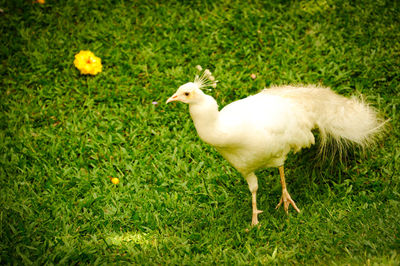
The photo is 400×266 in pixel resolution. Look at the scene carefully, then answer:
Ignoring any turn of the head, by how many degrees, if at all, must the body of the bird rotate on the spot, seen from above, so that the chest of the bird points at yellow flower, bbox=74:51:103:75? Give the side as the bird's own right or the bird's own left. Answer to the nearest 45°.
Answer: approximately 45° to the bird's own right

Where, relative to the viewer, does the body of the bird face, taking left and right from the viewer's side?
facing to the left of the viewer
